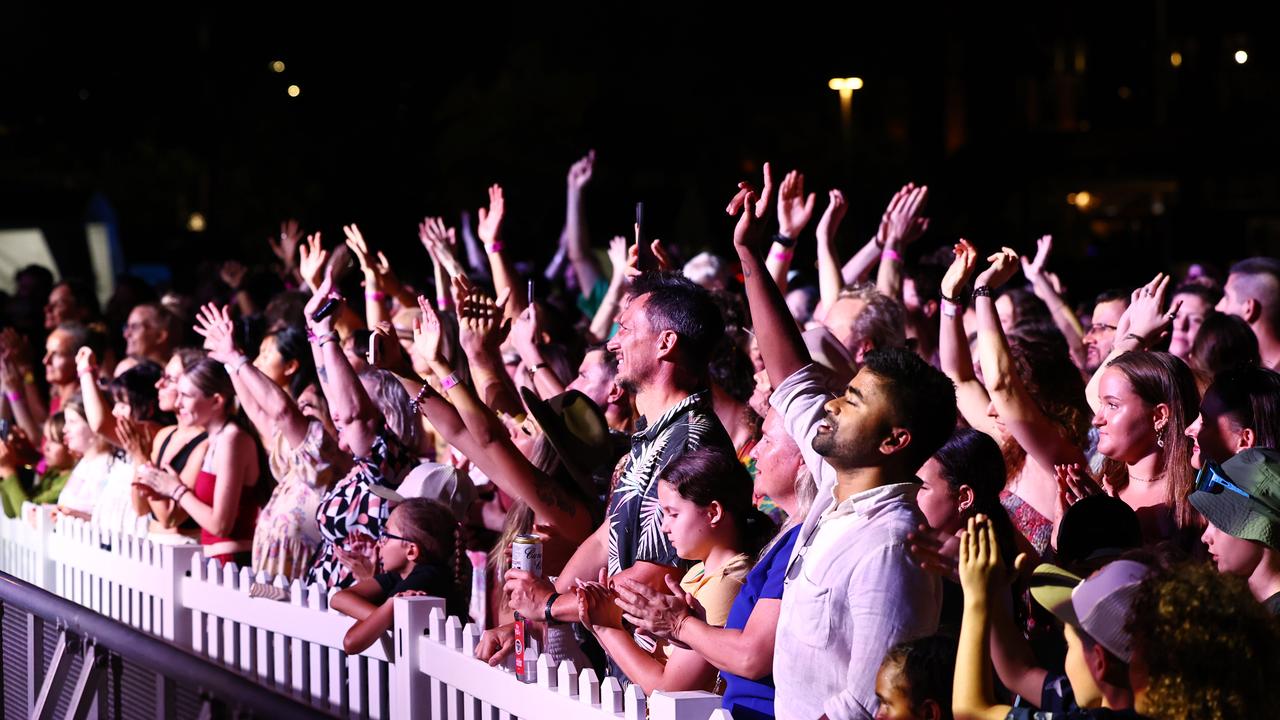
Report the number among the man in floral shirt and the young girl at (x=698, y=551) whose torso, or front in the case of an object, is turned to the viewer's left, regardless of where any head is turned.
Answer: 2

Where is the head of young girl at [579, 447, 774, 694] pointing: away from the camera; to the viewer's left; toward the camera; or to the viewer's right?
to the viewer's left

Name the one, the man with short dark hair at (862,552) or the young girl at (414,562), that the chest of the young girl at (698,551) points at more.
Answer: the young girl

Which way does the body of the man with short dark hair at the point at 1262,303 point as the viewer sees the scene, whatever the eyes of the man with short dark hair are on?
to the viewer's left

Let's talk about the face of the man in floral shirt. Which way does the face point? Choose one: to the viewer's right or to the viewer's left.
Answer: to the viewer's left

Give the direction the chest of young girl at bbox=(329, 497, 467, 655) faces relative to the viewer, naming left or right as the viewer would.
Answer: facing to the left of the viewer

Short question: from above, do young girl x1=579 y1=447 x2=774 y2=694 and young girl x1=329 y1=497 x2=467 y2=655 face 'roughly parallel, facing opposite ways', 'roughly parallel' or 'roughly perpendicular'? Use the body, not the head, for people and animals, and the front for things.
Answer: roughly parallel

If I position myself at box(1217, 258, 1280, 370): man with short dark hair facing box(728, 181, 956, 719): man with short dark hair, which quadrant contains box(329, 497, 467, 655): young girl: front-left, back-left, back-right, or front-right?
front-right

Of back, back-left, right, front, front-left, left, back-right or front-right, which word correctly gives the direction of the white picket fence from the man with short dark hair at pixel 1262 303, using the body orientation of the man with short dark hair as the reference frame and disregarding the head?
front-left

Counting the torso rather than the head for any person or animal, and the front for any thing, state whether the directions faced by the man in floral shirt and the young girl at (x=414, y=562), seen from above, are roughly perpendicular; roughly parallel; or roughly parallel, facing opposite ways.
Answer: roughly parallel

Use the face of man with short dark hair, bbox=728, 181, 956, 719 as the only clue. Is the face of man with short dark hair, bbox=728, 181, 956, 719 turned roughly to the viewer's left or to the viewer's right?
to the viewer's left

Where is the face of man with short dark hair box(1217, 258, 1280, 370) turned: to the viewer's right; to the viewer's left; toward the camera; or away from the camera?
to the viewer's left

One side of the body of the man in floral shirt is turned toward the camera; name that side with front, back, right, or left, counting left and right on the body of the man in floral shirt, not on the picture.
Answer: left
